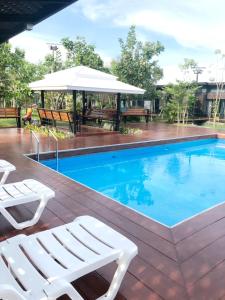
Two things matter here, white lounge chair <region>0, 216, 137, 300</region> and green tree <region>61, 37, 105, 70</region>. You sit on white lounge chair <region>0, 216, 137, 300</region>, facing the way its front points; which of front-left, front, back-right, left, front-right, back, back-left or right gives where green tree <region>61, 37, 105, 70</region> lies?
front-left

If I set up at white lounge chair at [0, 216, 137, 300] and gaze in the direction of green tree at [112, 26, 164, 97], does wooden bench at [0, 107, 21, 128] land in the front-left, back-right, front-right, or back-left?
front-left

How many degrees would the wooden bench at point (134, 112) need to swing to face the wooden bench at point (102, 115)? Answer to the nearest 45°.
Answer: approximately 45° to its right

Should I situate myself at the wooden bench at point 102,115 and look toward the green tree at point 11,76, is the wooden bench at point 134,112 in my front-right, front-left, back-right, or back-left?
back-right

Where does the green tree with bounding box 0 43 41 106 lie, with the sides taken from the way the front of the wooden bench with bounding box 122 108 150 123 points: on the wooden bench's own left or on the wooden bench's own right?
on the wooden bench's own right

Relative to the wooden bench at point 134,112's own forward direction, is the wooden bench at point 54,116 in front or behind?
in front

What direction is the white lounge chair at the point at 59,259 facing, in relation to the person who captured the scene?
facing away from the viewer and to the right of the viewer

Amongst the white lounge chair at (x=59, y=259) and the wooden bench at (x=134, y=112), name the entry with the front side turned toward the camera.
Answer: the wooden bench

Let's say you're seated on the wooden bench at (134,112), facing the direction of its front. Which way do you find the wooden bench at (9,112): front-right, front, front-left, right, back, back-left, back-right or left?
front-right

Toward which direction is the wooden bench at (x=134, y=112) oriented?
toward the camera

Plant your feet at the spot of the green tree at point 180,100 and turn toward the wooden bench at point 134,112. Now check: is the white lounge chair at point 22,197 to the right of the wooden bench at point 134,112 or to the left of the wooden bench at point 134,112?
left

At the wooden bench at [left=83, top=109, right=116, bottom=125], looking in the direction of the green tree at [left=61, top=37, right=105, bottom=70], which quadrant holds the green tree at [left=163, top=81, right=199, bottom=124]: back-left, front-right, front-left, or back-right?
front-right
